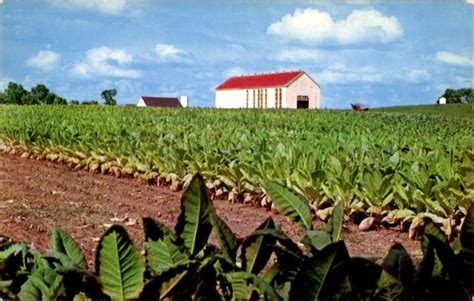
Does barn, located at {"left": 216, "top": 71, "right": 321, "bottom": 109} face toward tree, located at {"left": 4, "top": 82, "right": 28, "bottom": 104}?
no

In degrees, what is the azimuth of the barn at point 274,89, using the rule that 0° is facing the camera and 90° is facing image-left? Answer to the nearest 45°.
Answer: approximately 315°
